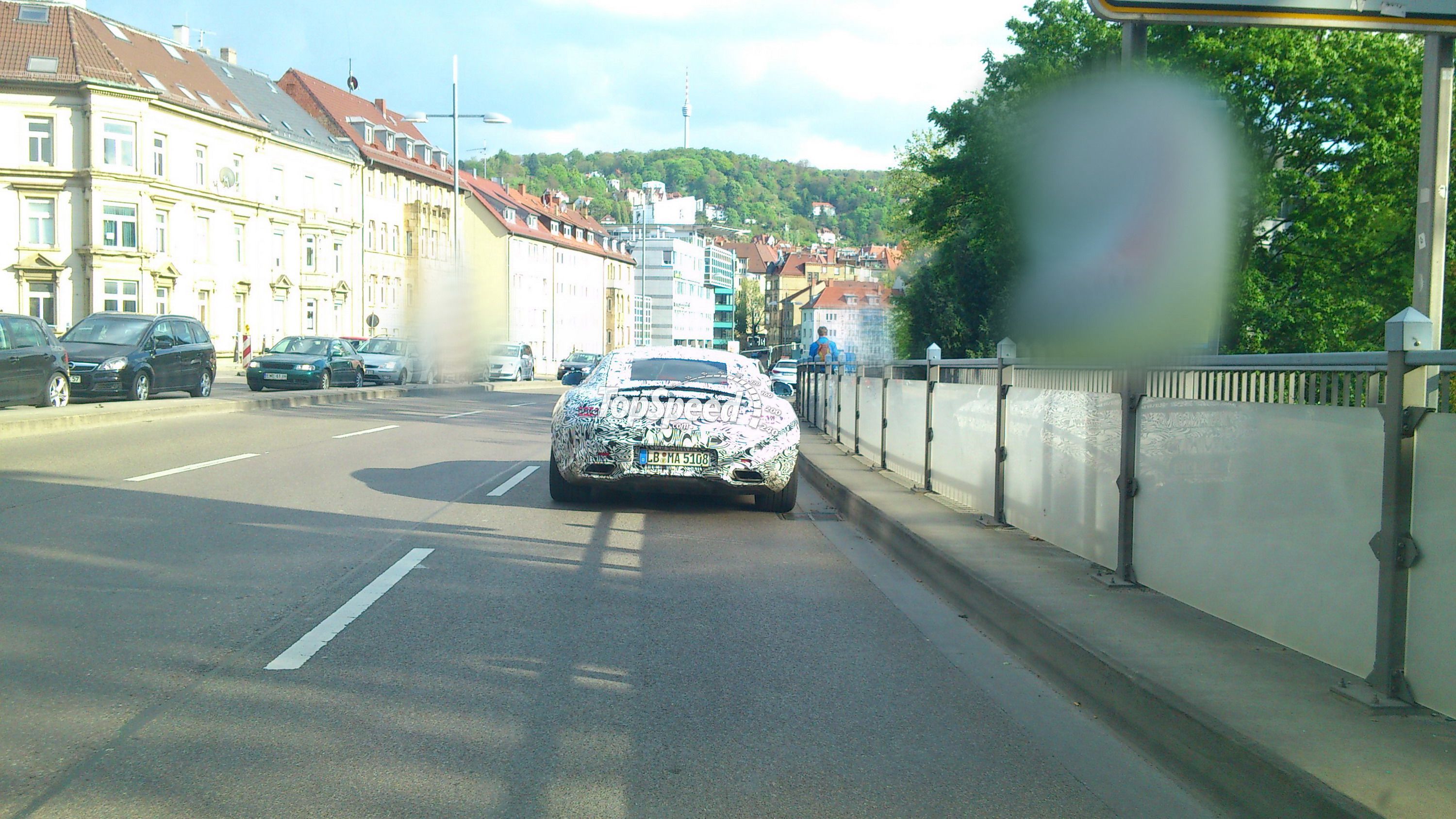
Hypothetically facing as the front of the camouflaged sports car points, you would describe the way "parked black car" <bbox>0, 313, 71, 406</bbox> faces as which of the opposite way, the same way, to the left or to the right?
the opposite way

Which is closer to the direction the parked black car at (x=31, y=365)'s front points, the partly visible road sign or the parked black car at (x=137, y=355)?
the partly visible road sign

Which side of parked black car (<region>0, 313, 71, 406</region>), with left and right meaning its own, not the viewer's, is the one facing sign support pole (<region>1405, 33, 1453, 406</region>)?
left

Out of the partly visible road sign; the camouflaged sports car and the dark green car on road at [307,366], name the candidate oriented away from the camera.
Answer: the camouflaged sports car

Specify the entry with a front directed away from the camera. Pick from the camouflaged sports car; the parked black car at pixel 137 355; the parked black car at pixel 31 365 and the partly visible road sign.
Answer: the camouflaged sports car

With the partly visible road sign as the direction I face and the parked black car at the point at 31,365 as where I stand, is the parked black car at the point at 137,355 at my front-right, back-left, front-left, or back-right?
back-left

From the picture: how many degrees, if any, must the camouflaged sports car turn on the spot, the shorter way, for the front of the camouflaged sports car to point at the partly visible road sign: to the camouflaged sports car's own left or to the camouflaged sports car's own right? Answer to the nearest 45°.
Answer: approximately 135° to the camouflaged sports car's own right

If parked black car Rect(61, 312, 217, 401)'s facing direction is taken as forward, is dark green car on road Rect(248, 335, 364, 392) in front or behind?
behind

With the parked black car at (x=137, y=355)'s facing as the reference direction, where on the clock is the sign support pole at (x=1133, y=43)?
The sign support pole is roughly at 10 o'clock from the parked black car.

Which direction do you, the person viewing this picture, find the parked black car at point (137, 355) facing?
facing the viewer and to the left of the viewer

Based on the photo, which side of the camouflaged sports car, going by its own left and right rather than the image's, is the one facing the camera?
back

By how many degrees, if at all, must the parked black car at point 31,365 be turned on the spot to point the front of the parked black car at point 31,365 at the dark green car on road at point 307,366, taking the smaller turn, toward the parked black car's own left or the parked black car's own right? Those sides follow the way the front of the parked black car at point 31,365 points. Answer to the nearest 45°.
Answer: approximately 180°

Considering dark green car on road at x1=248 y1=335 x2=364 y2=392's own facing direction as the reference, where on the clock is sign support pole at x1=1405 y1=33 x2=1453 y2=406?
The sign support pole is roughly at 10 o'clock from the dark green car on road.

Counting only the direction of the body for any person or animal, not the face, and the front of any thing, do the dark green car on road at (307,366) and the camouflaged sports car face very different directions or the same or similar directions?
very different directions

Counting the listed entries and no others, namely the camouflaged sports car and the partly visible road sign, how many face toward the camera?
1

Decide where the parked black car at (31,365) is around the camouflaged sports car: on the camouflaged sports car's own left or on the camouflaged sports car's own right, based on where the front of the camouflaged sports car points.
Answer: on the camouflaged sports car's own left
